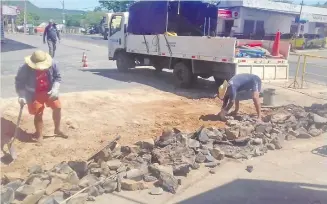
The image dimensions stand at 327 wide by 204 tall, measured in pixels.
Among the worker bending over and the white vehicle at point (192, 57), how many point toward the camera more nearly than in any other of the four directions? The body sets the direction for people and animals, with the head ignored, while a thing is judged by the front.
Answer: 0

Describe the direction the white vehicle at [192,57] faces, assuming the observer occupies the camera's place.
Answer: facing away from the viewer and to the left of the viewer

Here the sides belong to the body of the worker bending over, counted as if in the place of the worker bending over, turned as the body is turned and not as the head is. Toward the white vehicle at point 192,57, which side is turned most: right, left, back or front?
right

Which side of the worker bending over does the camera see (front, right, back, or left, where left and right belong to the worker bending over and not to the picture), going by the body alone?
left

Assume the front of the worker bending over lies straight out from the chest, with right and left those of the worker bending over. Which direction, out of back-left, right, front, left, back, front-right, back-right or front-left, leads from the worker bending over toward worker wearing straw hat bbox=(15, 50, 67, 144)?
front-left

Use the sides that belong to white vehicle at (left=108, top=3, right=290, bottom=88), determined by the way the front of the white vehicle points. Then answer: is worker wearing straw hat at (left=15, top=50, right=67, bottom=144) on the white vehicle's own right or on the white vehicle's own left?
on the white vehicle's own left

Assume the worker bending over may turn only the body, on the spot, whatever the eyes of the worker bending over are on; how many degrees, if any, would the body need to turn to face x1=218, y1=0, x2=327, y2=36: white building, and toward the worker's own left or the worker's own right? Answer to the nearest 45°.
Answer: approximately 90° to the worker's own right

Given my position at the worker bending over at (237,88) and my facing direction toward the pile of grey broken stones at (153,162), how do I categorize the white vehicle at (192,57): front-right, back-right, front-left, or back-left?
back-right
